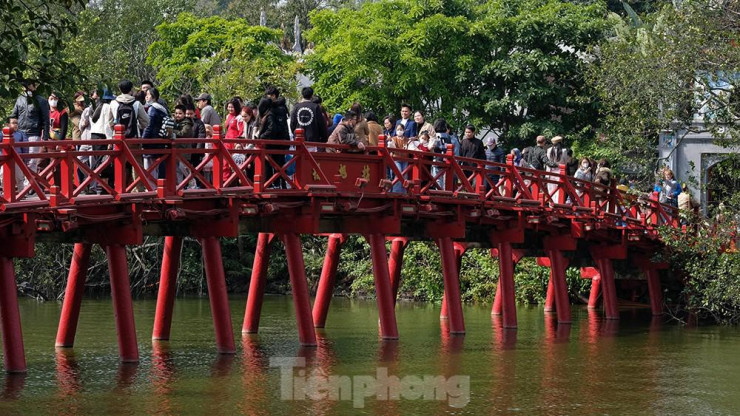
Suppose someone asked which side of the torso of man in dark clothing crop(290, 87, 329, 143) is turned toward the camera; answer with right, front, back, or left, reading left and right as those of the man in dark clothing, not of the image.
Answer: back

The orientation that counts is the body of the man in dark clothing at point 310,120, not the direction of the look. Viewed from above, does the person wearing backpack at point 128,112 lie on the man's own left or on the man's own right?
on the man's own left

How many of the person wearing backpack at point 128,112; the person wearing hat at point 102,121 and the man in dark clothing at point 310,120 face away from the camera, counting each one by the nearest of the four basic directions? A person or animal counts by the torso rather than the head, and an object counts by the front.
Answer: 2

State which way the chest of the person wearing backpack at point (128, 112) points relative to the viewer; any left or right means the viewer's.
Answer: facing away from the viewer
